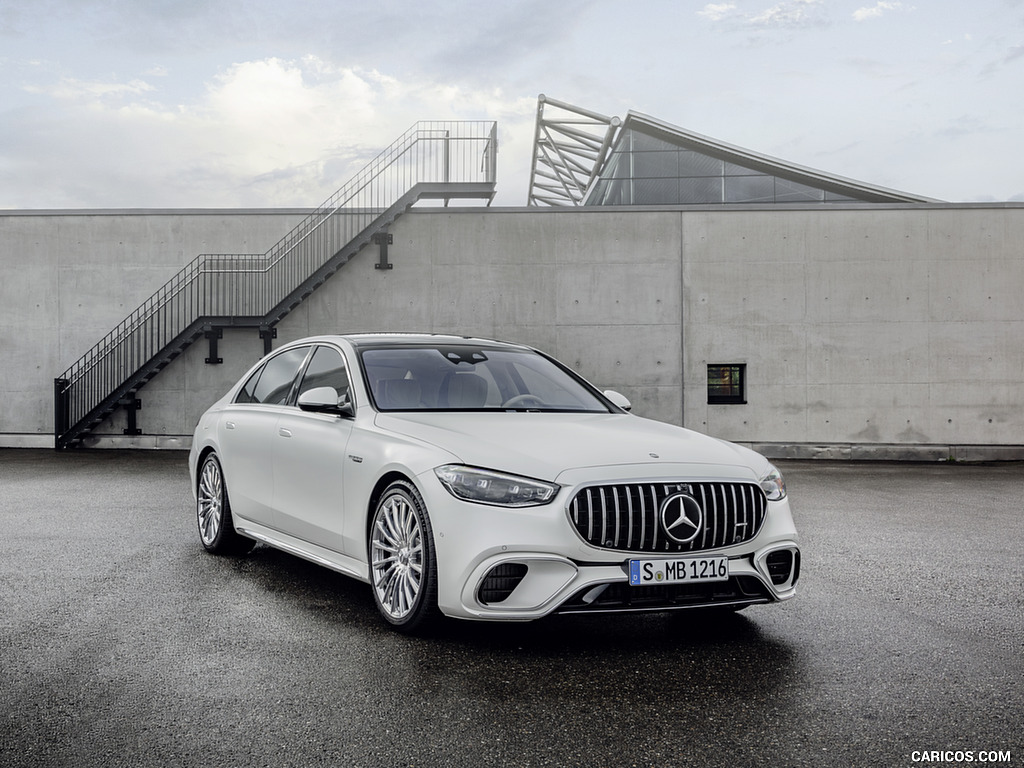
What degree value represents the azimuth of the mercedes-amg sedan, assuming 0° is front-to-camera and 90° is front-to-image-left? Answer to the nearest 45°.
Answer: approximately 315°

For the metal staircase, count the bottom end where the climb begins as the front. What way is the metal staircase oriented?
to the viewer's left

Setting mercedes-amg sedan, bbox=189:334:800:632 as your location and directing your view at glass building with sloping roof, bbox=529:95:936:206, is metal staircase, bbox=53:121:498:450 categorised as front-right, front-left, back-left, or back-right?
front-left

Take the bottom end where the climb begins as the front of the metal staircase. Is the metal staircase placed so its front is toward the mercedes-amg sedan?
no

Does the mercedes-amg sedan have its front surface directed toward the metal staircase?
no

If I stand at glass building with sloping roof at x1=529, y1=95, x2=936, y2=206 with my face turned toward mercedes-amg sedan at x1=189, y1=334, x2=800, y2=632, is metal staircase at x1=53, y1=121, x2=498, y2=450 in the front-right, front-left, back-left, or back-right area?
front-right

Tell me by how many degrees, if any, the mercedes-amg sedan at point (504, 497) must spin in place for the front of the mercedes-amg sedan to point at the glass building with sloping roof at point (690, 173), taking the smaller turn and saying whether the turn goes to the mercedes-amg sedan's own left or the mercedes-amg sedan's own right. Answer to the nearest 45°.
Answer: approximately 135° to the mercedes-amg sedan's own left

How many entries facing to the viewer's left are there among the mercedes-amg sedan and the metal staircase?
1
